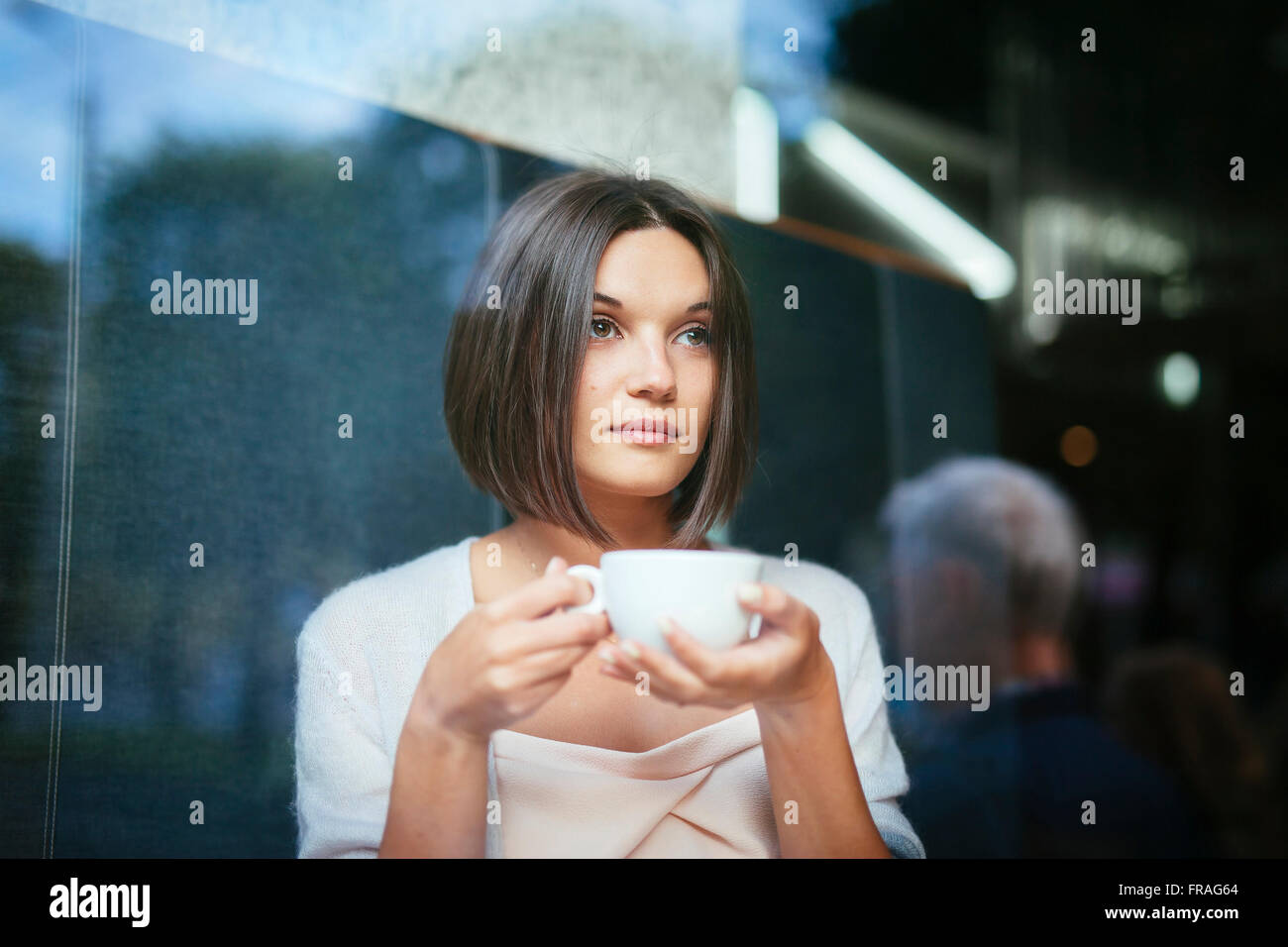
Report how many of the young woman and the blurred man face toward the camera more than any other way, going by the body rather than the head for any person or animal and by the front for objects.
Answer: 1
